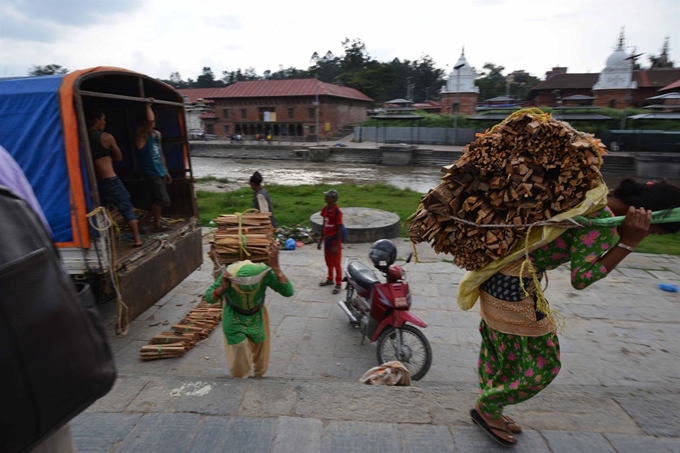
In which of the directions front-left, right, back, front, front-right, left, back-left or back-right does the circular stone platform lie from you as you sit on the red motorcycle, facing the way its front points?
back-left

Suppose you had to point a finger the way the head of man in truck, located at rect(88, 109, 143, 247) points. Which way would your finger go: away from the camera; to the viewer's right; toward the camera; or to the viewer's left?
to the viewer's right

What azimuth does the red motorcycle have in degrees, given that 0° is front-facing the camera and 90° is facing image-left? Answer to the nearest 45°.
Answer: approximately 315°

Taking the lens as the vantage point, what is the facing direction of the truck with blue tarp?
facing away from the viewer and to the left of the viewer

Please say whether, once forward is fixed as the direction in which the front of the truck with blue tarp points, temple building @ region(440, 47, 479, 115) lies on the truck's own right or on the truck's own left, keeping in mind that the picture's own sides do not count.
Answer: on the truck's own right

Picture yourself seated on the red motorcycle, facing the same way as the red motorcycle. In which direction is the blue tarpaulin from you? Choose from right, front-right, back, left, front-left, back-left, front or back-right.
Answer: back-right

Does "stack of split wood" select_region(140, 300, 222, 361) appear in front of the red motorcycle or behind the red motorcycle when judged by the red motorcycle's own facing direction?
behind

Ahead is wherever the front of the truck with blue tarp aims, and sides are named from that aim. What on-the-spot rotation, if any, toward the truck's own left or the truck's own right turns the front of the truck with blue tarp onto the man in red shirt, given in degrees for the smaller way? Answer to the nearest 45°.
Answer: approximately 135° to the truck's own right
